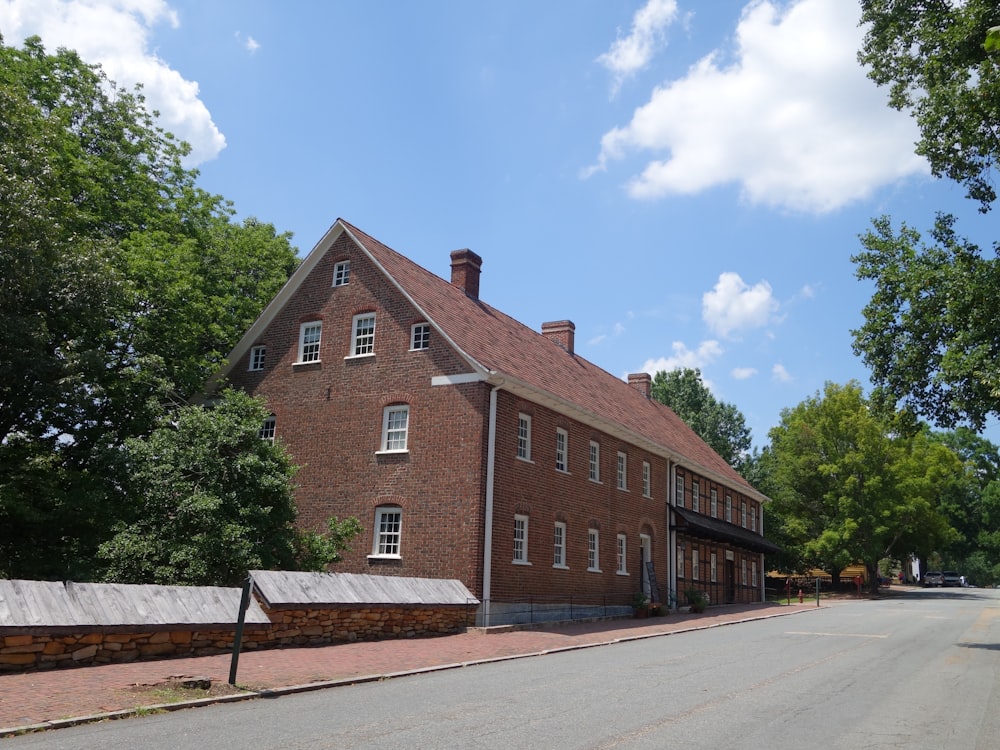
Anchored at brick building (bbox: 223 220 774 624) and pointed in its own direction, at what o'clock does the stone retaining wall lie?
The stone retaining wall is roughly at 2 o'clock from the brick building.

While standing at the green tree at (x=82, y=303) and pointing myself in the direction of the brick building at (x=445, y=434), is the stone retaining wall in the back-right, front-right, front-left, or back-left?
front-right

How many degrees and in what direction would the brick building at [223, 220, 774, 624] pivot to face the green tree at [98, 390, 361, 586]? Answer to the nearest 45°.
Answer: approximately 90° to its right

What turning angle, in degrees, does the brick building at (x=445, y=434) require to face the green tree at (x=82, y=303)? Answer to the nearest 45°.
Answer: approximately 135° to its right

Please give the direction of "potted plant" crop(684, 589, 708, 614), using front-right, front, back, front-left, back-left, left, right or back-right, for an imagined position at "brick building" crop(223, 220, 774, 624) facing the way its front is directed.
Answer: left

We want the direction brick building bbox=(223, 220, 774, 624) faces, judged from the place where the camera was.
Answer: facing the viewer and to the right of the viewer
